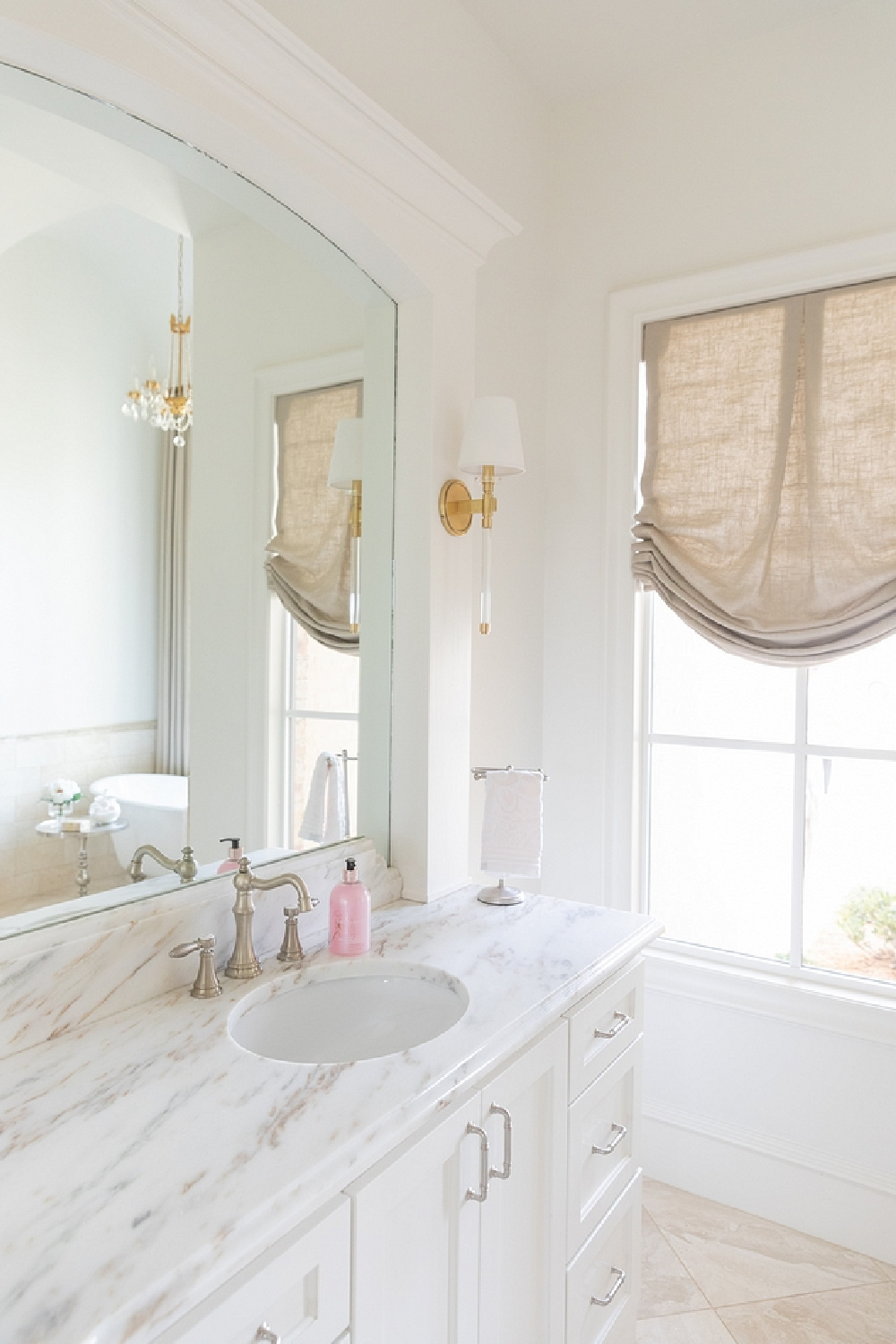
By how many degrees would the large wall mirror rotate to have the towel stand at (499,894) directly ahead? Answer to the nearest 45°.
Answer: approximately 90° to its left

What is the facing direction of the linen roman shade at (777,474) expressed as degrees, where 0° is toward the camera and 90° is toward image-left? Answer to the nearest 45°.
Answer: approximately 45°

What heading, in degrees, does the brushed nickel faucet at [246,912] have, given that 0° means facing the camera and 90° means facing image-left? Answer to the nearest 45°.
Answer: approximately 315°

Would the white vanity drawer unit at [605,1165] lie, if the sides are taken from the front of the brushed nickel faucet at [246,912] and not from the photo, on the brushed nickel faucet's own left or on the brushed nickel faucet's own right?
on the brushed nickel faucet's own left

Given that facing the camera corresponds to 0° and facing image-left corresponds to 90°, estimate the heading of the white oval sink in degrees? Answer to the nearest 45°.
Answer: approximately 315°
